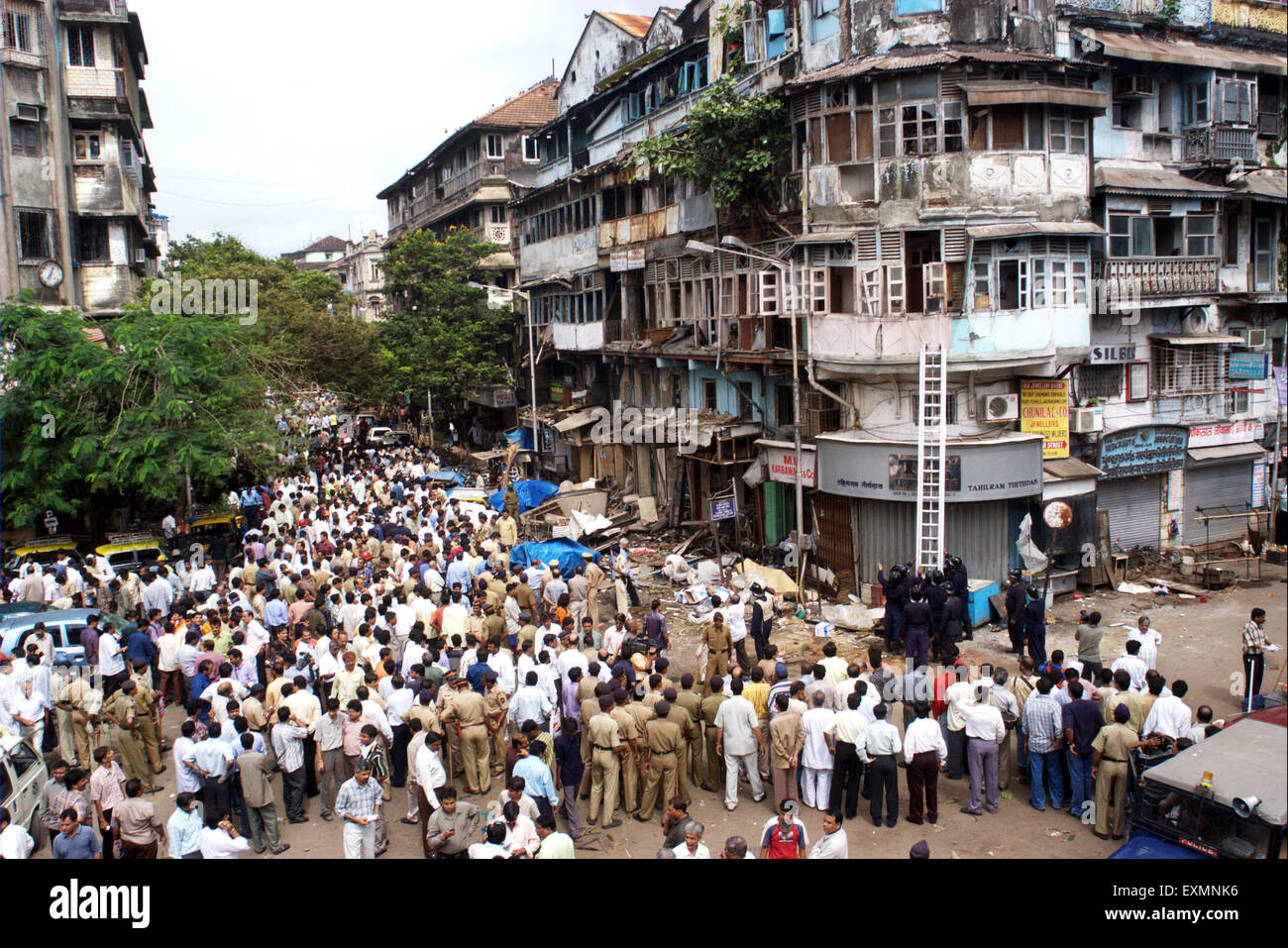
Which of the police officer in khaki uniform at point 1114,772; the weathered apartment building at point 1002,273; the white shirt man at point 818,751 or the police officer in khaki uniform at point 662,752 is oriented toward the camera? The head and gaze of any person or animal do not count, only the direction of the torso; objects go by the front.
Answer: the weathered apartment building

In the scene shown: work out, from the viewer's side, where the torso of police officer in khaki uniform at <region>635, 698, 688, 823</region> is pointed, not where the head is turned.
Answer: away from the camera

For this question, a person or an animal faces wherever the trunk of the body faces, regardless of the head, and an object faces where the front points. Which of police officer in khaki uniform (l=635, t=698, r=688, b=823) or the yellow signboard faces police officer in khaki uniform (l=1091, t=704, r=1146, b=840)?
the yellow signboard

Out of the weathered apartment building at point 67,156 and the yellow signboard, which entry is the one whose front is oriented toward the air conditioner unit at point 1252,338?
the weathered apartment building

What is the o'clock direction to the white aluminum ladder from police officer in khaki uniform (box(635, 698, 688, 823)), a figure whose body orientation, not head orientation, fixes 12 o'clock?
The white aluminum ladder is roughly at 1 o'clock from the police officer in khaki uniform.

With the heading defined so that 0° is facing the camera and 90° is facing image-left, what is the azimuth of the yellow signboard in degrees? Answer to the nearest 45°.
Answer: approximately 0°

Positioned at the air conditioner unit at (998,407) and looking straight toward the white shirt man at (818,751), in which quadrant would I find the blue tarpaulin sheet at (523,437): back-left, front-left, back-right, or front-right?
back-right

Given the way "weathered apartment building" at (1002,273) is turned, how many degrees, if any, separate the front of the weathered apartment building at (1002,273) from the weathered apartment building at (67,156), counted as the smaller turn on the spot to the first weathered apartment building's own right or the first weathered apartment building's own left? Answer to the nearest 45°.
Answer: approximately 90° to the first weathered apartment building's own right

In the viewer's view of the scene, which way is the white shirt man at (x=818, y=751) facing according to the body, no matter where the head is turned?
away from the camera

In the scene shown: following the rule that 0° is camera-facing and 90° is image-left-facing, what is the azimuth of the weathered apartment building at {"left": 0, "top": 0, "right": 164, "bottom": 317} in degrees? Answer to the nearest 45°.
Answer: approximately 315°
